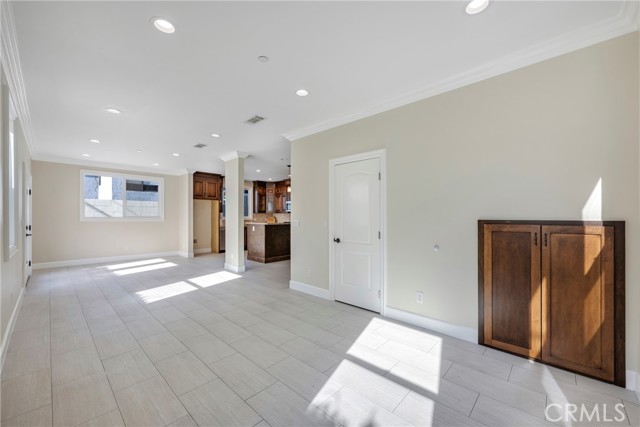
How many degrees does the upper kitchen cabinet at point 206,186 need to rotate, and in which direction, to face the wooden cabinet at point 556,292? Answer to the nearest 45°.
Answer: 0° — it already faces it

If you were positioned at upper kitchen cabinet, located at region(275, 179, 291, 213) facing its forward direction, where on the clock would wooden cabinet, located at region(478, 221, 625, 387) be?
The wooden cabinet is roughly at 10 o'clock from the upper kitchen cabinet.

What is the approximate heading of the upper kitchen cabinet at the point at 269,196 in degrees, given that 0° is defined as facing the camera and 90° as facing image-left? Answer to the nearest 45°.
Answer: approximately 0°

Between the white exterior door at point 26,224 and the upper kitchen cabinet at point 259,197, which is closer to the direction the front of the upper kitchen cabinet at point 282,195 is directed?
the white exterior door

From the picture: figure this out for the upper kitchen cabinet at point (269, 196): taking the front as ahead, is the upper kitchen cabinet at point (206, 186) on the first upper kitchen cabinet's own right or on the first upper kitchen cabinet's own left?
on the first upper kitchen cabinet's own right

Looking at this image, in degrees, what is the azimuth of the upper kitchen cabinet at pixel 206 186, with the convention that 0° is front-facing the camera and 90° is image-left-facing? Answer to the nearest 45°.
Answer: approximately 0°

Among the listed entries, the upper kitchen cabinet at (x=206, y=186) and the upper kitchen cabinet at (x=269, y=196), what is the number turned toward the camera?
2

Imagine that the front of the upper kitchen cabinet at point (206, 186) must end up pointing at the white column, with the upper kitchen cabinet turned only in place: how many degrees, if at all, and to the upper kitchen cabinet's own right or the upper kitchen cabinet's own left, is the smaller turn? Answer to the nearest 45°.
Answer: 0° — it already faces it

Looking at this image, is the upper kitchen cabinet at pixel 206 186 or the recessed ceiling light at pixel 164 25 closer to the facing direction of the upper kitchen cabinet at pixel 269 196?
the recessed ceiling light
